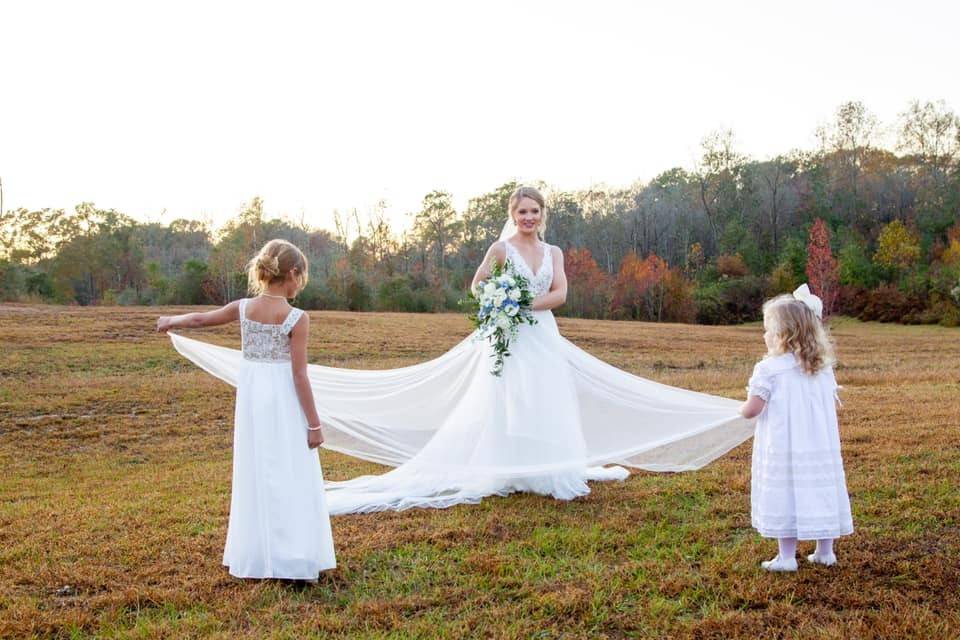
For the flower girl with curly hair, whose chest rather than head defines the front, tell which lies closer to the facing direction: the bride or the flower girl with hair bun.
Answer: the bride

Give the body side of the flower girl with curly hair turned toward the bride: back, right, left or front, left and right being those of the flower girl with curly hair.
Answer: front

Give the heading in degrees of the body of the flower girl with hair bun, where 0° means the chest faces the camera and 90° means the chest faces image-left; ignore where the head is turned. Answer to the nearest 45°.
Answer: approximately 180°

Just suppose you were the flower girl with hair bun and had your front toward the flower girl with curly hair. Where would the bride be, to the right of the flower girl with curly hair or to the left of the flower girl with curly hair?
left

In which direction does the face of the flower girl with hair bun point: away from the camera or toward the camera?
away from the camera

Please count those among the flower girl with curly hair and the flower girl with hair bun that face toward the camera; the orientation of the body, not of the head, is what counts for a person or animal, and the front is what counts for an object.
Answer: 0

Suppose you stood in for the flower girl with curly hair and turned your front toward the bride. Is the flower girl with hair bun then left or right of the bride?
left

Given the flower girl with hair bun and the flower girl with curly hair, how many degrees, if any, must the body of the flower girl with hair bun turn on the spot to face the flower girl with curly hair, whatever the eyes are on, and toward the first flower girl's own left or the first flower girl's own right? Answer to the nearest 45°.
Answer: approximately 90° to the first flower girl's own right

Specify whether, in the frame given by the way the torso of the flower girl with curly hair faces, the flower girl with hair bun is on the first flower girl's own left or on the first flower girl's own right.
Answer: on the first flower girl's own left

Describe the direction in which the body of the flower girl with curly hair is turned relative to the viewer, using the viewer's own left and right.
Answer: facing away from the viewer and to the left of the viewer

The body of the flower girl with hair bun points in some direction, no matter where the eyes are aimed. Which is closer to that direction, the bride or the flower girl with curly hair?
the bride
